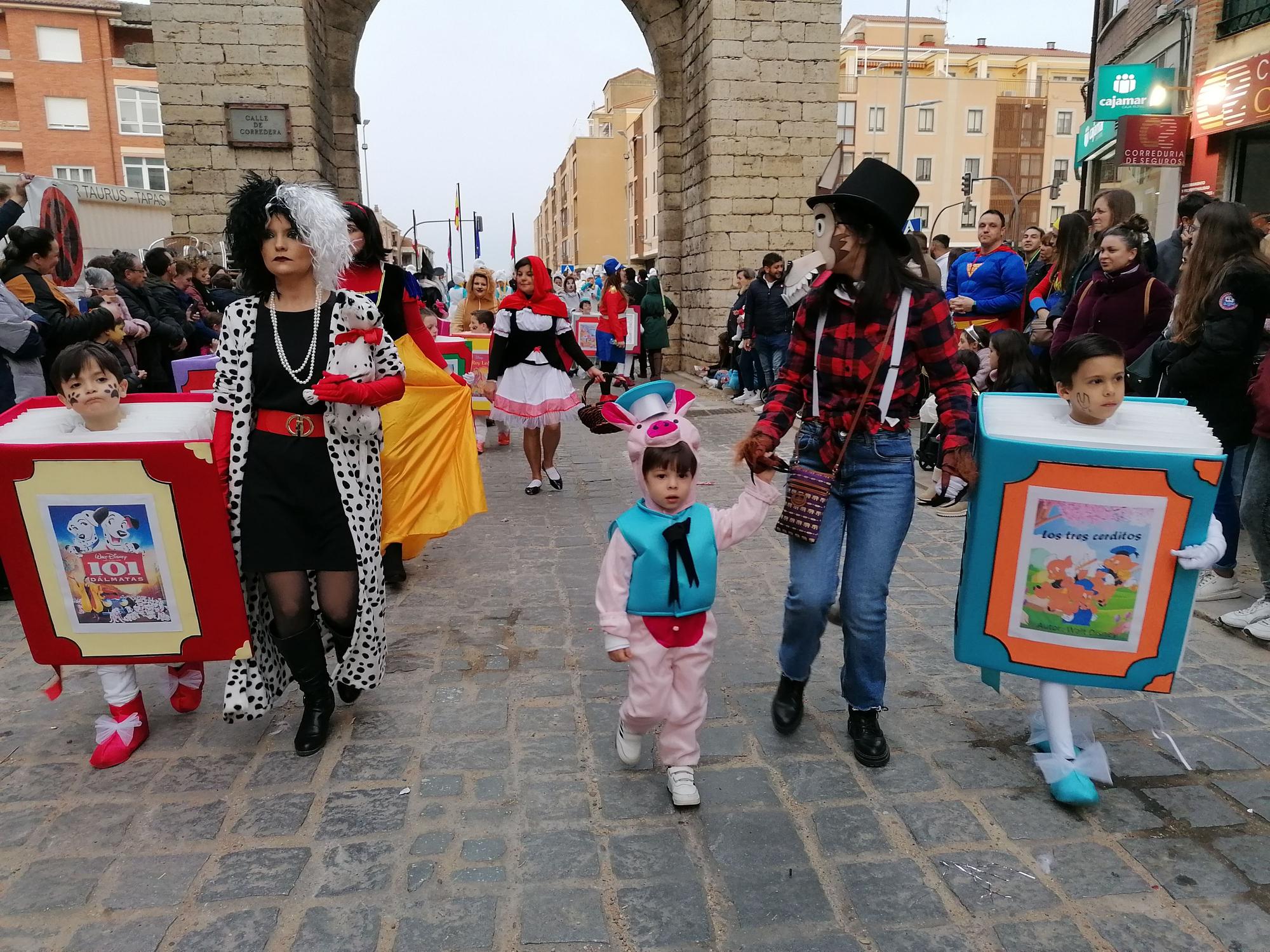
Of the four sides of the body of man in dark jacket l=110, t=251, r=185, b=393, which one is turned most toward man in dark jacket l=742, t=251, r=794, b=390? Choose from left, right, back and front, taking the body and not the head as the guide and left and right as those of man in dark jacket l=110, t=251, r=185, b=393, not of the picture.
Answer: front

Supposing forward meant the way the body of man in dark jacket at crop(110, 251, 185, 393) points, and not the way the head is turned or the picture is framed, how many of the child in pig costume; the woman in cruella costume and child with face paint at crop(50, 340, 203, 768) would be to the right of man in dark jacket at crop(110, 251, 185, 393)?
3

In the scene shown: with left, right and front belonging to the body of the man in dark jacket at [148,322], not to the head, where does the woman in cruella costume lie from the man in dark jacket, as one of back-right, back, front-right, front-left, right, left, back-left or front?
right

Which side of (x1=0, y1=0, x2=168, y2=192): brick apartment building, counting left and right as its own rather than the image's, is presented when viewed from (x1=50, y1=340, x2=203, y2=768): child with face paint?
front

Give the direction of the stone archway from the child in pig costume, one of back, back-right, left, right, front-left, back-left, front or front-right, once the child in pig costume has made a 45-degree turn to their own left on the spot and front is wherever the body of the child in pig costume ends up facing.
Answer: back-left

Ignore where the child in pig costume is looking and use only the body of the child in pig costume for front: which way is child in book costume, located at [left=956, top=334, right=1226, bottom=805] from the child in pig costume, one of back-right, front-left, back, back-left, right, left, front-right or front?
left

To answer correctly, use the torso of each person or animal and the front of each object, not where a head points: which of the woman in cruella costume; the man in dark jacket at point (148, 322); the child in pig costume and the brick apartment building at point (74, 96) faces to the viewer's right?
the man in dark jacket

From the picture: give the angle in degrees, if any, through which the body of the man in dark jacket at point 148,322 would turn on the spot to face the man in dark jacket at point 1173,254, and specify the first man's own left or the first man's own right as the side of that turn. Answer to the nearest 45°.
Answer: approximately 45° to the first man's own right

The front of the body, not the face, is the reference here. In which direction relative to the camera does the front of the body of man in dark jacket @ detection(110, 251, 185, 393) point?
to the viewer's right

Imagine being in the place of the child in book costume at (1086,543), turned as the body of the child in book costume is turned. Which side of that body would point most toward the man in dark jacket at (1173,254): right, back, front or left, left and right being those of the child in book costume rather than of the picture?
back

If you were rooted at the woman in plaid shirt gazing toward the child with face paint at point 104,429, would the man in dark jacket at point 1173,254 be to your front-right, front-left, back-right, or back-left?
back-right

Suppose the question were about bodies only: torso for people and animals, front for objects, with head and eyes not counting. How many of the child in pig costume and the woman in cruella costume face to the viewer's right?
0
